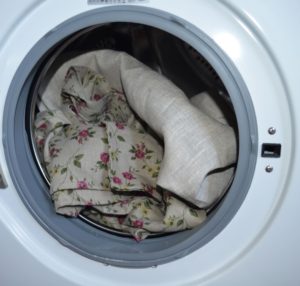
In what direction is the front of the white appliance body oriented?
toward the camera
